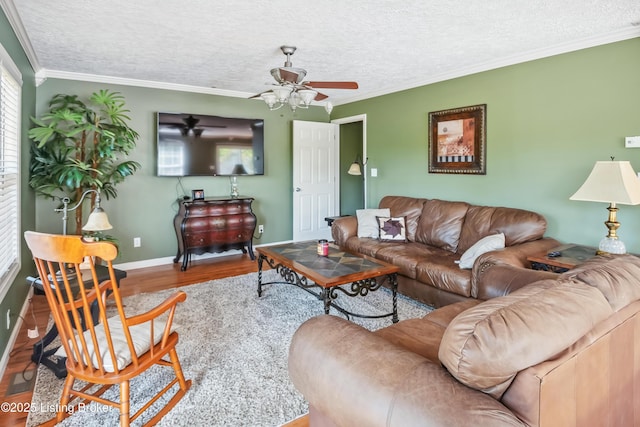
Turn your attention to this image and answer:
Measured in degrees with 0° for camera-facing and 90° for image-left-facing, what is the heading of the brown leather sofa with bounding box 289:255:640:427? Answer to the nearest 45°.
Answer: approximately 135°

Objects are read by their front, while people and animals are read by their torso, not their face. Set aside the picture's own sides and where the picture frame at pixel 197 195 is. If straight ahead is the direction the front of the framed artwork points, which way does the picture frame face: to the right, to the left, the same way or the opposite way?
to the left

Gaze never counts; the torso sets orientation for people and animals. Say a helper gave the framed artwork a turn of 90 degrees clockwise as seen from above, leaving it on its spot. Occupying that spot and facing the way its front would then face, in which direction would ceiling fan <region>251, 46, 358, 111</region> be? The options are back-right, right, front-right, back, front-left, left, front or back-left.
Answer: left

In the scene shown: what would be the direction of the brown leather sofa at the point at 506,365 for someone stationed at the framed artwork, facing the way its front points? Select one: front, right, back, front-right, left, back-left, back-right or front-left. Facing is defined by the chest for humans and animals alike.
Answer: front-left

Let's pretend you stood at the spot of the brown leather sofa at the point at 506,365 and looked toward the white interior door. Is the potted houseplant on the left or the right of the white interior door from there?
left

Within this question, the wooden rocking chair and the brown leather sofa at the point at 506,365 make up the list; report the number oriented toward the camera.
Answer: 0

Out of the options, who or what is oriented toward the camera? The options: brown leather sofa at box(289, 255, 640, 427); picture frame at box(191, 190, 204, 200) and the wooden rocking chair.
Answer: the picture frame

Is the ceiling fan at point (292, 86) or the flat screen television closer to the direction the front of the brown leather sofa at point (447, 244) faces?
the ceiling fan

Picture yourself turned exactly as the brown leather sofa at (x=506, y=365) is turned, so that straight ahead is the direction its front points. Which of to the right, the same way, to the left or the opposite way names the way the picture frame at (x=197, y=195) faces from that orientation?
the opposite way

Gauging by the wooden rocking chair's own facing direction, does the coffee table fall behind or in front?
in front

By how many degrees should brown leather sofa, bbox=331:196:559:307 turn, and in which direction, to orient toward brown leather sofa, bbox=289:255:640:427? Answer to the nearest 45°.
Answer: approximately 45° to its left

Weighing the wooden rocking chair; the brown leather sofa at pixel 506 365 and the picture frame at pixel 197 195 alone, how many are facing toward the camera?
1

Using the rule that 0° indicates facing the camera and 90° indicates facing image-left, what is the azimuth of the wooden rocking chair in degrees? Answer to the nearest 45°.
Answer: approximately 225°
